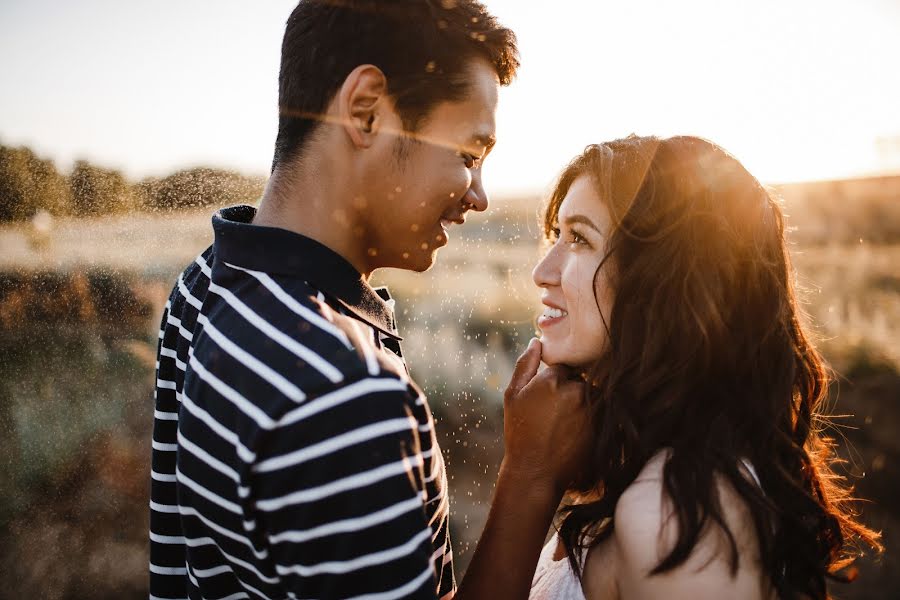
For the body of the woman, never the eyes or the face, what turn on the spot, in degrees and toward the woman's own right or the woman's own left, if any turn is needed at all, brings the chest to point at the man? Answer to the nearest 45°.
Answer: approximately 45° to the woman's own left

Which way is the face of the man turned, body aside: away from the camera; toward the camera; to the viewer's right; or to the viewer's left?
to the viewer's right

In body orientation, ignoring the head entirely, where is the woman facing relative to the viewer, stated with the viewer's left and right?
facing to the left of the viewer
